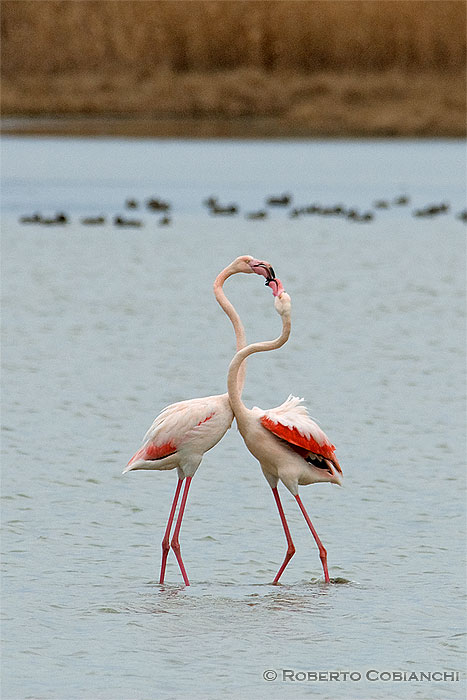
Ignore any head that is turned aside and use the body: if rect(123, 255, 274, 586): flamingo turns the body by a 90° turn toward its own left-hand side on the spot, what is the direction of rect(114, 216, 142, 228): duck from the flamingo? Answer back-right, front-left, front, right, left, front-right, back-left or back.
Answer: front

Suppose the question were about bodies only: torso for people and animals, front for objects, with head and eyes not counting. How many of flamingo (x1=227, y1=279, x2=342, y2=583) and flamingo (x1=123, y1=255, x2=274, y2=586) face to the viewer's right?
1

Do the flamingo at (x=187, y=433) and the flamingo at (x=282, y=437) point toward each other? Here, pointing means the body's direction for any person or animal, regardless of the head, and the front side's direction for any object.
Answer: yes

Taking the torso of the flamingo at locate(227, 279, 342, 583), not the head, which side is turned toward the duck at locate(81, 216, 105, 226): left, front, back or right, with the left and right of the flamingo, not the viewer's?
right

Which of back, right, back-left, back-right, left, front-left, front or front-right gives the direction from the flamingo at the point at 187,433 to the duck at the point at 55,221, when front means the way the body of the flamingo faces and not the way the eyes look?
left

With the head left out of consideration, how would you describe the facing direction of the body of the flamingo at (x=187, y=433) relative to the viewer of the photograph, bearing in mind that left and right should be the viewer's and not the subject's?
facing to the right of the viewer

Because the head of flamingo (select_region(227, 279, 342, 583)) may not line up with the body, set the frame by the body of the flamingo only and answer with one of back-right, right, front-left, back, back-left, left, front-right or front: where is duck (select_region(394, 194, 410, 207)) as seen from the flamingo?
right

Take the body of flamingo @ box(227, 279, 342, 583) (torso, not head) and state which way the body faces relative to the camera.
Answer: to the viewer's left

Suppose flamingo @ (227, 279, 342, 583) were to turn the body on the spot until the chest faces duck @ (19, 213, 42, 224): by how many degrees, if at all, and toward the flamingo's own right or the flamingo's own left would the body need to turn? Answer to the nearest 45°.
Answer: approximately 90° to the flamingo's own right

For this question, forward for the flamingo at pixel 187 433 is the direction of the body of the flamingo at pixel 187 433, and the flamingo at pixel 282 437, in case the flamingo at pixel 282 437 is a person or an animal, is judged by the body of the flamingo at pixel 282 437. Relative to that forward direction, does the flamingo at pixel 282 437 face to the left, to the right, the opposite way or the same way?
the opposite way

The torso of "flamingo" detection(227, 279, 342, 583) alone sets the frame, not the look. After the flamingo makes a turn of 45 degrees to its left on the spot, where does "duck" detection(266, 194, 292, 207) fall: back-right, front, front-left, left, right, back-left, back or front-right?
back-right
